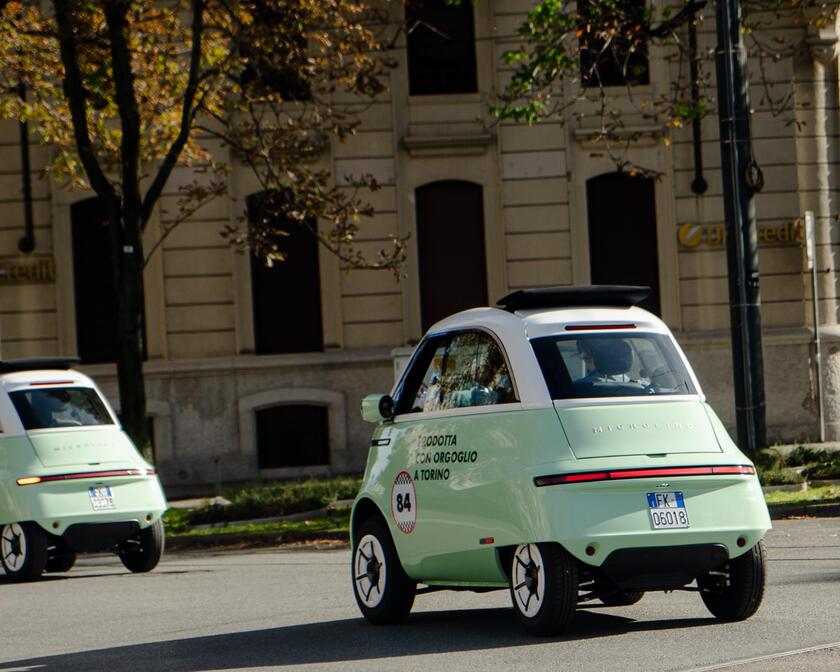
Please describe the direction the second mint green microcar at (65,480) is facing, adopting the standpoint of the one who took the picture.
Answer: facing away from the viewer and to the left of the viewer

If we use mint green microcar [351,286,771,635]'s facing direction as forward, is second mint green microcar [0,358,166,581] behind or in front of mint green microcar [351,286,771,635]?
in front

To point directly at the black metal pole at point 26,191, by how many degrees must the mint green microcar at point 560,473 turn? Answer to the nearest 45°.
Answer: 0° — it already faces it

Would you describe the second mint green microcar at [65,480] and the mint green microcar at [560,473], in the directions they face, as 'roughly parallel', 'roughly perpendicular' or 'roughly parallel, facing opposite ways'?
roughly parallel

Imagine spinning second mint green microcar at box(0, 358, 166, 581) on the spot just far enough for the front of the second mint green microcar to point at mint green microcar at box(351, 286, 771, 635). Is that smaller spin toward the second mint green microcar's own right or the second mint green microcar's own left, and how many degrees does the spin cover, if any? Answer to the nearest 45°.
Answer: approximately 180°

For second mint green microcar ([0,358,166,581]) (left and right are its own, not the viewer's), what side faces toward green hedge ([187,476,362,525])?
right

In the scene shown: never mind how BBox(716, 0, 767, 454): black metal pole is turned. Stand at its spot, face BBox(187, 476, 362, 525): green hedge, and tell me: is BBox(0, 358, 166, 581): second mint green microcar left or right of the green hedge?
left

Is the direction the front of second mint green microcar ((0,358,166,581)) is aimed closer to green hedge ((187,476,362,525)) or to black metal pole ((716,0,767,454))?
the green hedge

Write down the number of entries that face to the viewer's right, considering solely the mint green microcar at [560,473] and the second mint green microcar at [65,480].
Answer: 0

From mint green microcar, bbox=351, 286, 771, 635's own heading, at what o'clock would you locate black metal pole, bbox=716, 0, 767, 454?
The black metal pole is roughly at 2 o'clock from the mint green microcar.

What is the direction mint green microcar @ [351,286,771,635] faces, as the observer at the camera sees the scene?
facing away from the viewer and to the left of the viewer
